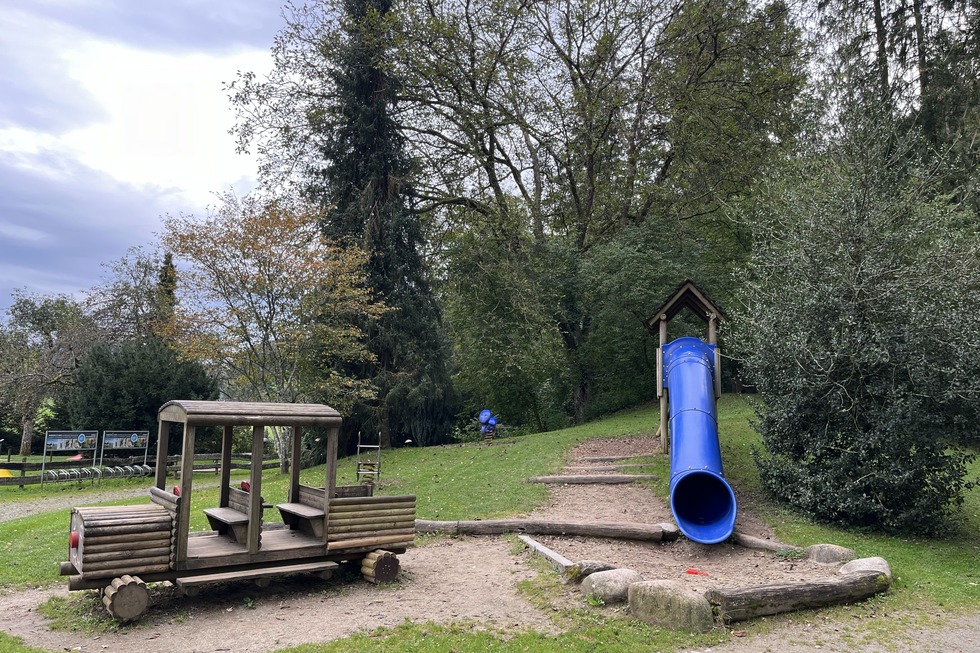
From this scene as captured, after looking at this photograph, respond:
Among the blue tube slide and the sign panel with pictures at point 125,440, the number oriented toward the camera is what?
2

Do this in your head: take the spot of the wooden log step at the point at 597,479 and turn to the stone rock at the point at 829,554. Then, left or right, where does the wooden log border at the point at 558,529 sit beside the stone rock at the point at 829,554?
right

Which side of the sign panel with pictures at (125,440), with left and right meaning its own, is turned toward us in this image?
front

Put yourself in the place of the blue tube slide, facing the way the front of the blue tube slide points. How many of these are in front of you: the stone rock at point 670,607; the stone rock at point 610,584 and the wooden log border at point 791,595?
3

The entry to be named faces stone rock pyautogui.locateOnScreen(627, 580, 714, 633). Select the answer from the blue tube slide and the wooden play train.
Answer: the blue tube slide

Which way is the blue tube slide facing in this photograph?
toward the camera

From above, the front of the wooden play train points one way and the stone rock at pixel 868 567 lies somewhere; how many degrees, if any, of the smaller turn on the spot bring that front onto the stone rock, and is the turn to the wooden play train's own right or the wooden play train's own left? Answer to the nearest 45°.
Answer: approximately 135° to the wooden play train's own left

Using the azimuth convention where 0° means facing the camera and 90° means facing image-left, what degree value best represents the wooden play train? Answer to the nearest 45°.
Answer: approximately 45°

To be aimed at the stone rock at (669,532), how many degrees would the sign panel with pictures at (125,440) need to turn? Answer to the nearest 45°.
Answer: approximately 45° to its left

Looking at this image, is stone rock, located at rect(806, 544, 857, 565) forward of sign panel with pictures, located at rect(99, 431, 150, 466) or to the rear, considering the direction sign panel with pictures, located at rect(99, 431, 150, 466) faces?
forward

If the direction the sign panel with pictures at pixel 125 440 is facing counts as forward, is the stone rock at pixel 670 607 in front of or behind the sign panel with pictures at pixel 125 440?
in front

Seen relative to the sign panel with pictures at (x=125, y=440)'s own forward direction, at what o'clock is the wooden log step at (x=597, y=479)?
The wooden log step is roughly at 11 o'clock from the sign panel with pictures.

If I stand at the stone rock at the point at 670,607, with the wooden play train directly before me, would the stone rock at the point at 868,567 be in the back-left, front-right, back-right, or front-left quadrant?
back-right
